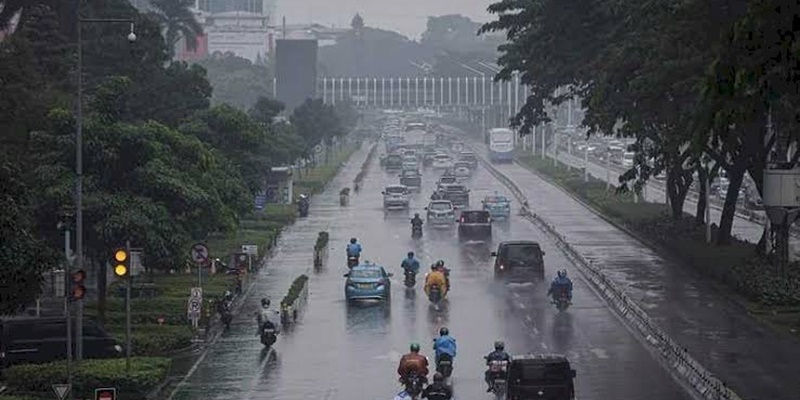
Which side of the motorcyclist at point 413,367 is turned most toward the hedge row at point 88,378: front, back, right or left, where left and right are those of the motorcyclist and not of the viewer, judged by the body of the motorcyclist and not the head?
left

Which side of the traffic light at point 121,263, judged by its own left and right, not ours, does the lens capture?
front

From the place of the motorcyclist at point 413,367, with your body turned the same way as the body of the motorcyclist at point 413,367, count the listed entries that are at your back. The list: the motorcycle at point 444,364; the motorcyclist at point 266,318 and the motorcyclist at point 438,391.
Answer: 1

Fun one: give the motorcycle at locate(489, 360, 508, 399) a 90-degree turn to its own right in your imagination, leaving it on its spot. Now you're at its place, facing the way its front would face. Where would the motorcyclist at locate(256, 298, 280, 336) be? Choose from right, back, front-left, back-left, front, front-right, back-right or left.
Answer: back-left

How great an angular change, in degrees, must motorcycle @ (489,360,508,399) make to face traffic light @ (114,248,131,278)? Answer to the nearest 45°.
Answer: approximately 90° to its left

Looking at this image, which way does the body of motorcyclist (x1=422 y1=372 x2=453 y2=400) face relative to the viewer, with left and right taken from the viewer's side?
facing away from the viewer

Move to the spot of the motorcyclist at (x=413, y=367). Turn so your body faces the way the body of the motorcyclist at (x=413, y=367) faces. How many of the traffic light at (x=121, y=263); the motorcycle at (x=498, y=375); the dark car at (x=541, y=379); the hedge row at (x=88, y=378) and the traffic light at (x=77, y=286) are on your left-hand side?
3

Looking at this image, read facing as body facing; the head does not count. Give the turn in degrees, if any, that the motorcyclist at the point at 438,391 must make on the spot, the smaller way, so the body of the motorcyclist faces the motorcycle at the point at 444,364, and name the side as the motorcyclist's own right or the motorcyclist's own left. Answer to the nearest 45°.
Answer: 0° — they already face it

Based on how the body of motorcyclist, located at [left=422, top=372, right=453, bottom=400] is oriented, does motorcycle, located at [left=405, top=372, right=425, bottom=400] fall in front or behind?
in front

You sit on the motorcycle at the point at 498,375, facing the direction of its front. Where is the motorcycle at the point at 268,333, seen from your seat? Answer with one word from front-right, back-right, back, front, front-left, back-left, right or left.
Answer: front-left

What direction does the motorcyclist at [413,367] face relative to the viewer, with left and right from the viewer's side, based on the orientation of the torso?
facing away from the viewer

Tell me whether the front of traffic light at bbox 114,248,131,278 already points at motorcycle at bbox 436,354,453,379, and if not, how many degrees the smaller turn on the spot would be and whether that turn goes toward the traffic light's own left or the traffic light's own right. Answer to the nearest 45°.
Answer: approximately 90° to the traffic light's own left

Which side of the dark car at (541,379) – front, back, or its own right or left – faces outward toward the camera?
back

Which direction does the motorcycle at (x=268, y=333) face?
away from the camera
